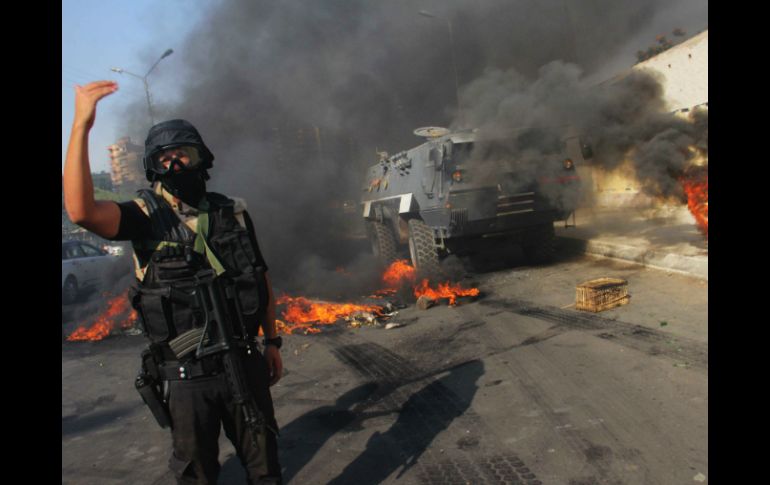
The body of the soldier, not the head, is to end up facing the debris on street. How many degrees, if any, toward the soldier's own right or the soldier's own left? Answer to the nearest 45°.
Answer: approximately 135° to the soldier's own left

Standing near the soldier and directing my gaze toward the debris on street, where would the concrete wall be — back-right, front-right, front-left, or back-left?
front-right

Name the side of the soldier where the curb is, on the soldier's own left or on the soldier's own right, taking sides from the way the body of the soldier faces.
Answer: on the soldier's own left

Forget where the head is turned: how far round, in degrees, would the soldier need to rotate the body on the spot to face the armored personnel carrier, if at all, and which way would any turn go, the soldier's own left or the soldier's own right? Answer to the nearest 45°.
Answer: approximately 135° to the soldier's own left

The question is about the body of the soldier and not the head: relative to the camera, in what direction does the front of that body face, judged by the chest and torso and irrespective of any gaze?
toward the camera

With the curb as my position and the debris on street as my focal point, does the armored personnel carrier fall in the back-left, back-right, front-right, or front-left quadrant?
front-right
